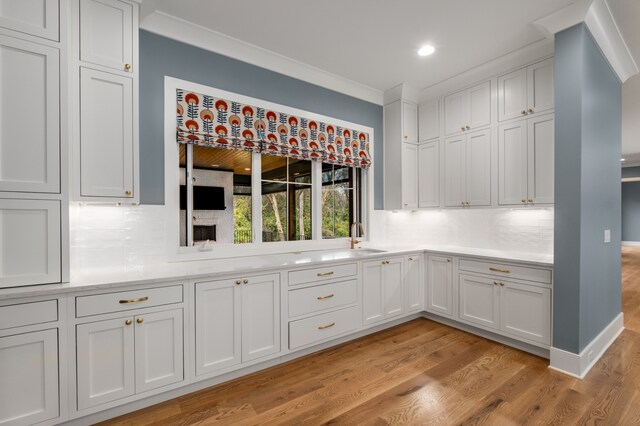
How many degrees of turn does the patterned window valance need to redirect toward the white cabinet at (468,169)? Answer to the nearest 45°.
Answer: approximately 45° to its left

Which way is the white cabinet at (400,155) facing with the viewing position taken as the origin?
facing the viewer and to the right of the viewer

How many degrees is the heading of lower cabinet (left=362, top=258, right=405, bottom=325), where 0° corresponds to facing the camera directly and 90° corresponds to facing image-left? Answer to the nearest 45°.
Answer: approximately 315°

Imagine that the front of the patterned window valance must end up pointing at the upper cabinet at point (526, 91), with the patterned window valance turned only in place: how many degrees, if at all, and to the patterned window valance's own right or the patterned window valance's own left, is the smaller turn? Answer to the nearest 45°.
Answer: approximately 45° to the patterned window valance's own left

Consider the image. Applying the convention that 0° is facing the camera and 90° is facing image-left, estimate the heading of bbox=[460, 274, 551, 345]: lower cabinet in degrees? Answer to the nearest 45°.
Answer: approximately 45°

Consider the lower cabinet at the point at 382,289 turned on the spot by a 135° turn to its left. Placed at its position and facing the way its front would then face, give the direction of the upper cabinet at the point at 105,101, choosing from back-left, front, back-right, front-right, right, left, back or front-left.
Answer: back-left

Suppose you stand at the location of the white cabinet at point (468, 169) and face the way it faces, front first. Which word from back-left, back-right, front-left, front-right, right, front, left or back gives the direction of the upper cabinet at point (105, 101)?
front

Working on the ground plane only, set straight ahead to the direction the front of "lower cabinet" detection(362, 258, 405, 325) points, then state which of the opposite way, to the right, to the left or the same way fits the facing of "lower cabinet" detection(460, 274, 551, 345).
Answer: to the right
